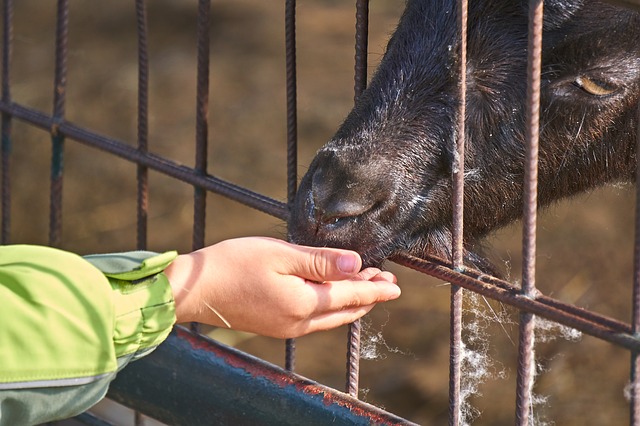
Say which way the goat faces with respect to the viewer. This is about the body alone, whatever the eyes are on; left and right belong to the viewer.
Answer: facing to the left of the viewer
